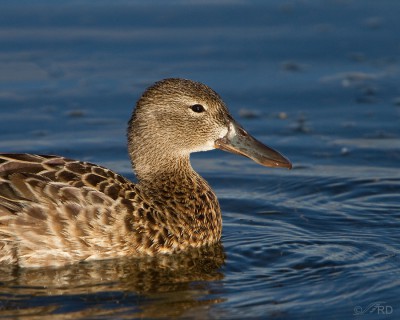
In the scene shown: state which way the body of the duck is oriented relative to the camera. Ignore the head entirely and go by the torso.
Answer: to the viewer's right
